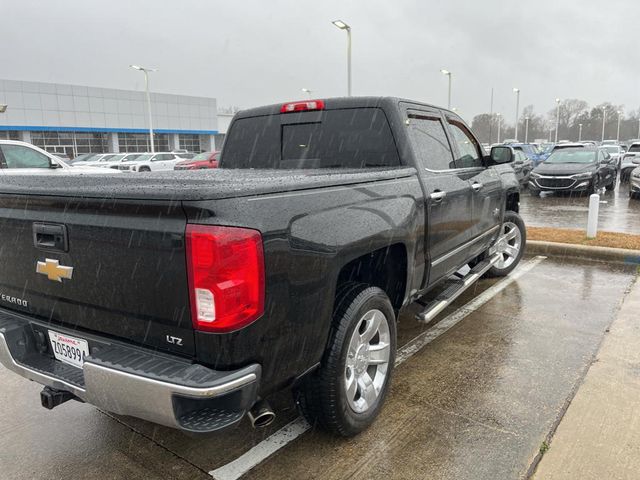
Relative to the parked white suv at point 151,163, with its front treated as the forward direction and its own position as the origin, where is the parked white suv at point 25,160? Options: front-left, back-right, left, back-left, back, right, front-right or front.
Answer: front-left

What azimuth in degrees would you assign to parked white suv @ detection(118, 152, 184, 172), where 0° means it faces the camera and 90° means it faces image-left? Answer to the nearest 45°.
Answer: approximately 45°

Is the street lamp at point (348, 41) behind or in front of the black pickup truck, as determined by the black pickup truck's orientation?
in front

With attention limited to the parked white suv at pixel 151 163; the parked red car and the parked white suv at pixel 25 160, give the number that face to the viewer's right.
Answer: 1

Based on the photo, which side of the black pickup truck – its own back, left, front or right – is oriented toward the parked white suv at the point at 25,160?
left

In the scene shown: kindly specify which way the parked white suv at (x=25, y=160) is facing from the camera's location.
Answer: facing to the right of the viewer

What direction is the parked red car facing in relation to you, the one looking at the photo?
facing the viewer and to the left of the viewer

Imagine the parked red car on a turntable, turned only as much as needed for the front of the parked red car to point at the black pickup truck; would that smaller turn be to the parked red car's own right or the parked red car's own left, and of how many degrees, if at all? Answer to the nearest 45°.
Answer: approximately 45° to the parked red car's own left

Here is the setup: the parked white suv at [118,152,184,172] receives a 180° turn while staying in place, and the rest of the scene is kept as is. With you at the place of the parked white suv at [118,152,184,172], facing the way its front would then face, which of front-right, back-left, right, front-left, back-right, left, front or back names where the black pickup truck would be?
back-right

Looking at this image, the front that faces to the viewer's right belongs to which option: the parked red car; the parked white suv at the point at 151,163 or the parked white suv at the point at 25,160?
the parked white suv at the point at 25,160

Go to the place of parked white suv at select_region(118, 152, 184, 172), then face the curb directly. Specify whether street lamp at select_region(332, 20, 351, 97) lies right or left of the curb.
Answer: left

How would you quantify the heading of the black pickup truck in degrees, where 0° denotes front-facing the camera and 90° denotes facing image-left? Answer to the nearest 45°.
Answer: approximately 225°

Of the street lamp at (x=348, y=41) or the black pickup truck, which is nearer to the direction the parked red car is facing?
the black pickup truck
